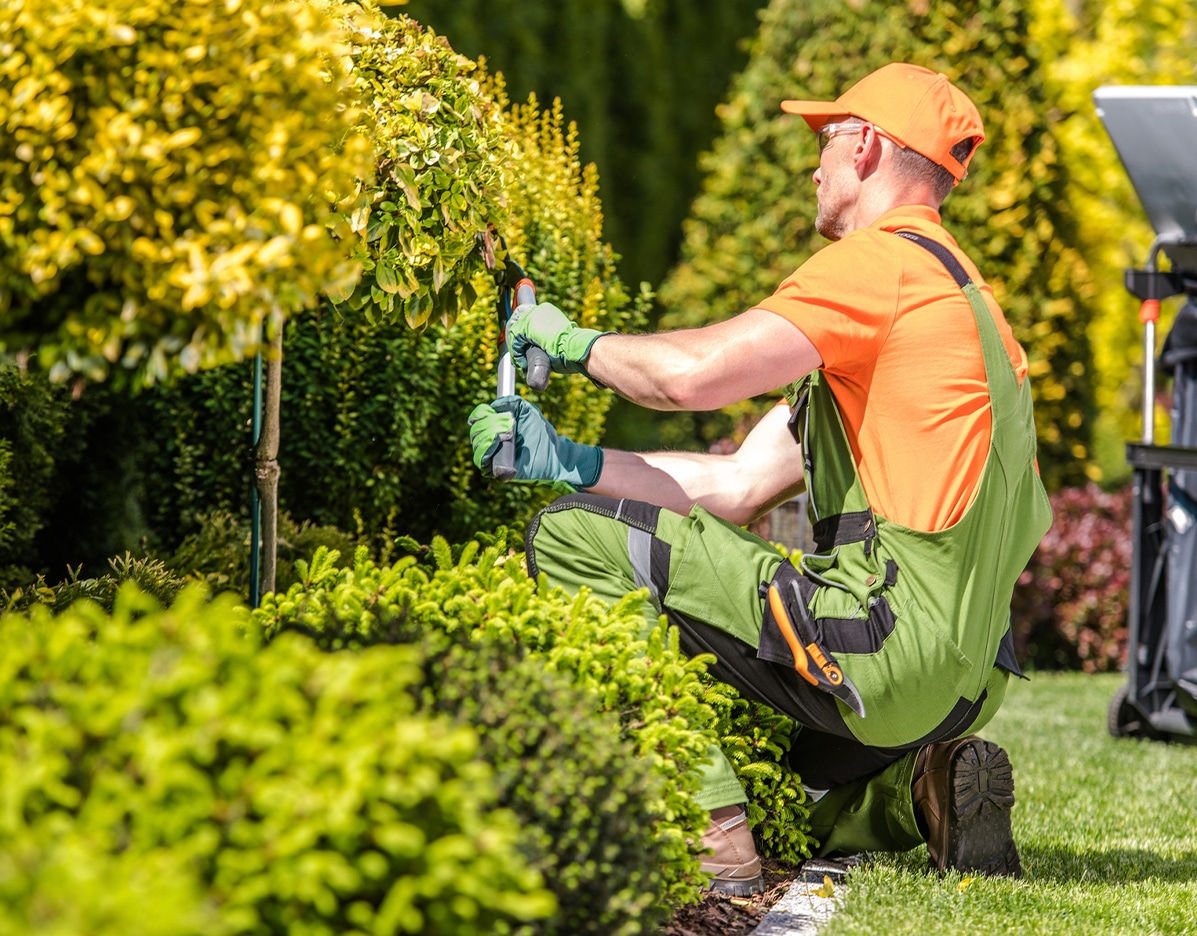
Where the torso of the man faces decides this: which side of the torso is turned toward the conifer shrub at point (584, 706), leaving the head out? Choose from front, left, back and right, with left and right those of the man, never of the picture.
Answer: left

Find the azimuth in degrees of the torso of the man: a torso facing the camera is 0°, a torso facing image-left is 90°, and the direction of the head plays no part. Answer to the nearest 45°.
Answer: approximately 135°

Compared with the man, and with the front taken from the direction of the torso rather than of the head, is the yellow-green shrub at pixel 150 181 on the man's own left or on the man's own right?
on the man's own left

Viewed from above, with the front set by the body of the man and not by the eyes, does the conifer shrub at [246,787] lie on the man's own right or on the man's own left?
on the man's own left
